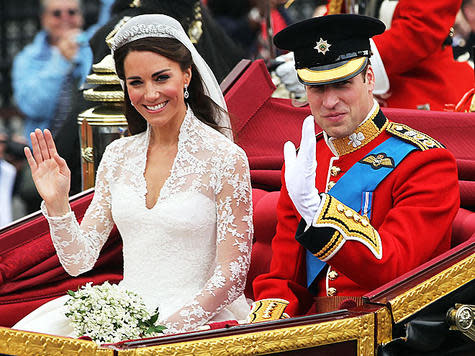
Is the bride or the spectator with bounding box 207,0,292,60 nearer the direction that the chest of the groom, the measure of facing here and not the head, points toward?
the bride

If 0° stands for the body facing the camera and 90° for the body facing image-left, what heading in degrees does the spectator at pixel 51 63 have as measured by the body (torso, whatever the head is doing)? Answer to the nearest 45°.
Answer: approximately 315°

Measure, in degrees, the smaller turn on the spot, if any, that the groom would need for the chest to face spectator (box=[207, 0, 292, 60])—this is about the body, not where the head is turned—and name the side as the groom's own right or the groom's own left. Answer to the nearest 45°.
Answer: approximately 135° to the groom's own right

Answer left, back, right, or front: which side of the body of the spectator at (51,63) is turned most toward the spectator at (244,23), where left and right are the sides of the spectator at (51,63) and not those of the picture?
left
